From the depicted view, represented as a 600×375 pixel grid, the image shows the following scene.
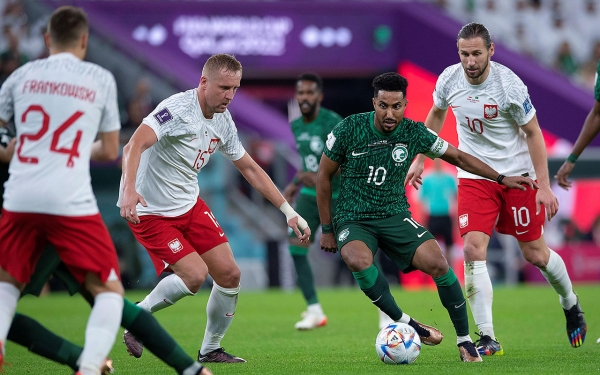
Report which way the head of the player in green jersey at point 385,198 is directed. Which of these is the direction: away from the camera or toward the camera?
toward the camera

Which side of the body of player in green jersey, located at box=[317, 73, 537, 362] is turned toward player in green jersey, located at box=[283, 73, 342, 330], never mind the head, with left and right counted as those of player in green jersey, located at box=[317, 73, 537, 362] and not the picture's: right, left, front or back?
back

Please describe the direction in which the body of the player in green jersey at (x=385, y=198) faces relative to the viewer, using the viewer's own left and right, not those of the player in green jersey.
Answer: facing the viewer

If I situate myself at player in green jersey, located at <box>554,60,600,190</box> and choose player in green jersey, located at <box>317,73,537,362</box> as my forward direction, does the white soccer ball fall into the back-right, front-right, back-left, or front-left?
front-left

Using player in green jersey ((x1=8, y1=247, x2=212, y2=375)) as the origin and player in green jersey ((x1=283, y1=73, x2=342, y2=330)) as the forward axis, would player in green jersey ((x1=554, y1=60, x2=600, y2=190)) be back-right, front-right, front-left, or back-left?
front-right

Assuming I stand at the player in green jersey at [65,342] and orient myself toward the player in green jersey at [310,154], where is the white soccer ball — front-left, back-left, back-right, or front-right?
front-right

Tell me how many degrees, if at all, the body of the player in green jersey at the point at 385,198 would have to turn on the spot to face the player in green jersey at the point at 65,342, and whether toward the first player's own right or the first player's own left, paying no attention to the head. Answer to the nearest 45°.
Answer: approximately 45° to the first player's own right

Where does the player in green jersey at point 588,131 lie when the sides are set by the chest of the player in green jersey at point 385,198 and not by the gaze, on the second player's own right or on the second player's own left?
on the second player's own left
